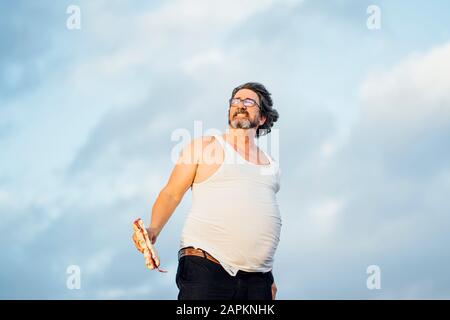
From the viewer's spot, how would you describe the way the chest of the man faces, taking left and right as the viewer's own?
facing the viewer and to the right of the viewer
